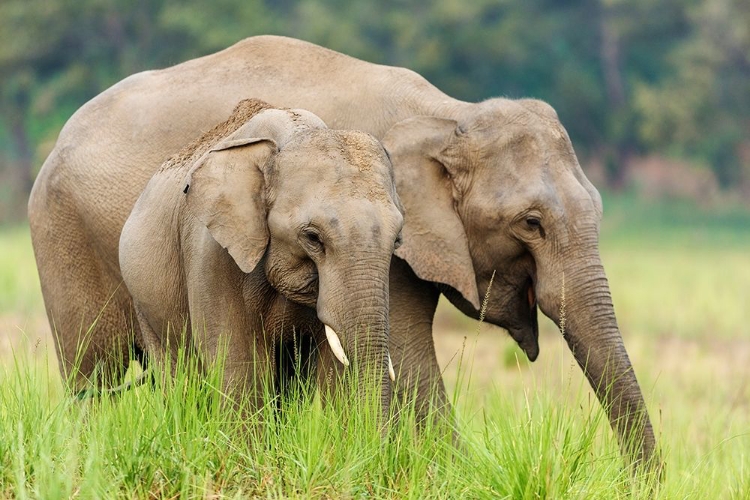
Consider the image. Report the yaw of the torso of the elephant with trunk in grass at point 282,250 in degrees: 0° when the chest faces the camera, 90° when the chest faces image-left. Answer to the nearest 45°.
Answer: approximately 315°

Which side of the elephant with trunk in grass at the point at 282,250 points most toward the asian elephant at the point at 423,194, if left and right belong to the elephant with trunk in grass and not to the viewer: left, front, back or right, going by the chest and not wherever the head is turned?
left

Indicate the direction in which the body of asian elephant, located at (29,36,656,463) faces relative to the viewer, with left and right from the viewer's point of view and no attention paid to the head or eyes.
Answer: facing to the right of the viewer

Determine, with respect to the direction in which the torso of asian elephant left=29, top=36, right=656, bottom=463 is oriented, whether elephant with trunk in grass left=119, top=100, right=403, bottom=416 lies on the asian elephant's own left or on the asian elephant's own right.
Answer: on the asian elephant's own right
